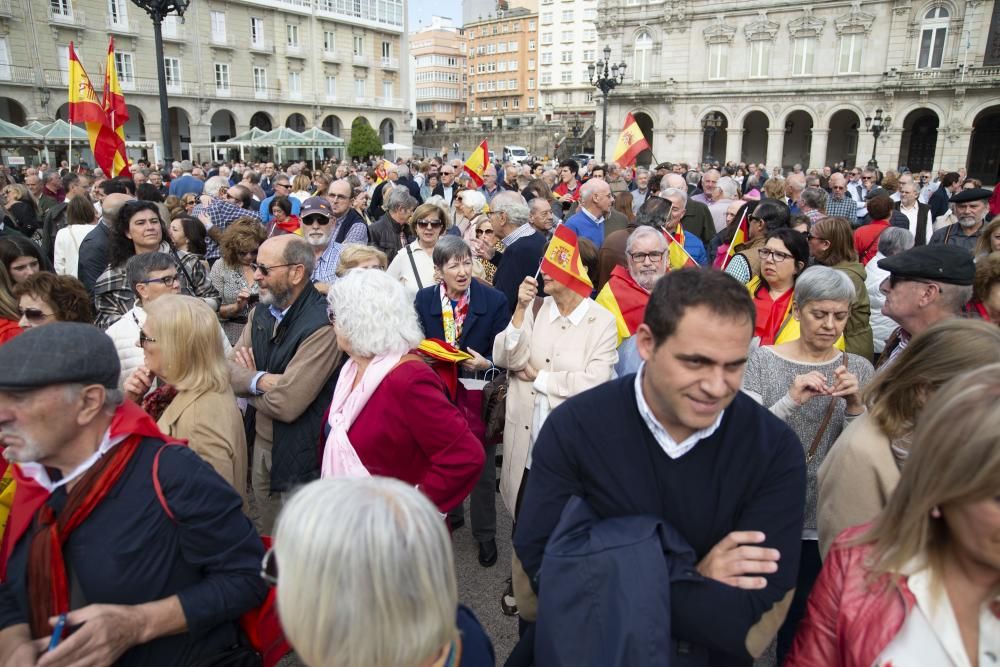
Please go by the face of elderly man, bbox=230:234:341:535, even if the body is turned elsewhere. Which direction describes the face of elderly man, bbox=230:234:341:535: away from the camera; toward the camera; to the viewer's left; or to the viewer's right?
to the viewer's left

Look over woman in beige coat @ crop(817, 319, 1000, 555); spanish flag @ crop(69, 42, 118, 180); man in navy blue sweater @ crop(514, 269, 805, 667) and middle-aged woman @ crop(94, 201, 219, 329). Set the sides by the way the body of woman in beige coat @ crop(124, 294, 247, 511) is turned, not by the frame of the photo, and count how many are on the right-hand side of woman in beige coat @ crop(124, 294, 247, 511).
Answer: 2

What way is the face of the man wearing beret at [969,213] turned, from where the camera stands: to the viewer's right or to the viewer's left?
to the viewer's left

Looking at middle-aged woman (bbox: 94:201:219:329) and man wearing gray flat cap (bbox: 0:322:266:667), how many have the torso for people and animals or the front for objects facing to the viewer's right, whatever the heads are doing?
0

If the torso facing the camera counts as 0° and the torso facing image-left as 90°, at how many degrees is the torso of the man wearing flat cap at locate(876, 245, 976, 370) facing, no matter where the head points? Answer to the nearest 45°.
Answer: approximately 90°
